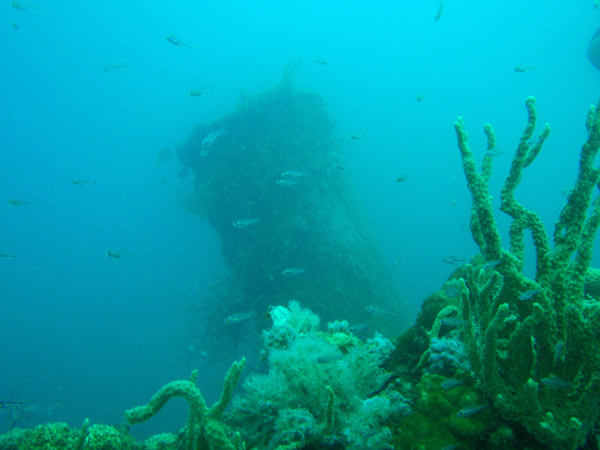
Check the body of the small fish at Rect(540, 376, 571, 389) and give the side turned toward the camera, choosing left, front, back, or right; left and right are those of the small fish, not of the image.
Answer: left

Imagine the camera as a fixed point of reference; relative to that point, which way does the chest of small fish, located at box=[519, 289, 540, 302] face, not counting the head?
to the viewer's left

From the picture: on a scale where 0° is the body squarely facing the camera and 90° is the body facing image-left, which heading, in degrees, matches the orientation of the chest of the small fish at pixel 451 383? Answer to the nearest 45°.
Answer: approximately 90°
